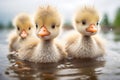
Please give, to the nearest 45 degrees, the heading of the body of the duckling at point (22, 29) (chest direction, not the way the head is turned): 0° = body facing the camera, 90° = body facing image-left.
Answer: approximately 0°

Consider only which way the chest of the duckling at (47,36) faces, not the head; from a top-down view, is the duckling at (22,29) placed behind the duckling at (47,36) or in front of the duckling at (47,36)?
behind

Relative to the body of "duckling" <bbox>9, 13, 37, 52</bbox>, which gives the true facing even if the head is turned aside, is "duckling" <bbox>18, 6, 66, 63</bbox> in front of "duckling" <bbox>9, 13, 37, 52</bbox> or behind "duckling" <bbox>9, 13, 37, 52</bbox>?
in front

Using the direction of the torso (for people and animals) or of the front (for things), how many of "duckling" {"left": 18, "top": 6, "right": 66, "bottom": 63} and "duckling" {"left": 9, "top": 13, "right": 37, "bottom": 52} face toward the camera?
2
